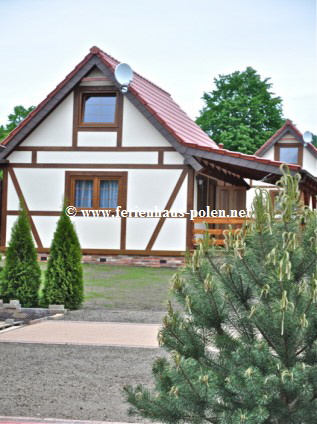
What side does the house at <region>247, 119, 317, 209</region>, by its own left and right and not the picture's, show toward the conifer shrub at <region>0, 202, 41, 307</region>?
front

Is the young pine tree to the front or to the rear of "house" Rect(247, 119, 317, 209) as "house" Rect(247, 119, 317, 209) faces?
to the front

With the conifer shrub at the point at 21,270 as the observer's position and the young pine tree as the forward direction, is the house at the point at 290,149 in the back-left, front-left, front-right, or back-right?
back-left

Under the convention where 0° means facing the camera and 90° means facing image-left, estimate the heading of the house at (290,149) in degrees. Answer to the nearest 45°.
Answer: approximately 0°

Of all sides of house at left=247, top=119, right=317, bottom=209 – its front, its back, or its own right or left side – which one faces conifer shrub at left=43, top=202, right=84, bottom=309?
front

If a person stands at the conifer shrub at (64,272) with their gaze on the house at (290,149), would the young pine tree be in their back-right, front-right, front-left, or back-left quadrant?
back-right
